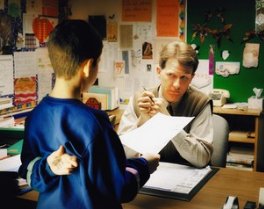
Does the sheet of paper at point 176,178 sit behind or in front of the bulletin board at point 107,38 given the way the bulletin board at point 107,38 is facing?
in front

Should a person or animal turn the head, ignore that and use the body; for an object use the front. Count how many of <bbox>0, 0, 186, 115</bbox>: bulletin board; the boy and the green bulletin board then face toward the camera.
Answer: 2

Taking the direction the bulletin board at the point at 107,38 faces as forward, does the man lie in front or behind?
in front

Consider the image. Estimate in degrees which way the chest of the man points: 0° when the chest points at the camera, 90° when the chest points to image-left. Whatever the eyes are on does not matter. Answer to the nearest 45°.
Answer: approximately 45°

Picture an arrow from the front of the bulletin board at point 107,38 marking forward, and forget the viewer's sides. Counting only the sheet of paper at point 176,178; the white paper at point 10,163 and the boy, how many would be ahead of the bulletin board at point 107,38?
3

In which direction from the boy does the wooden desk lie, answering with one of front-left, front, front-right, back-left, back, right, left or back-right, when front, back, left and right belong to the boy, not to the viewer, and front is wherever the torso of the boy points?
front

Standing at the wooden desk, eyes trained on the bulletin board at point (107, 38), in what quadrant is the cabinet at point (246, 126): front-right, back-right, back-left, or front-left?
front-right

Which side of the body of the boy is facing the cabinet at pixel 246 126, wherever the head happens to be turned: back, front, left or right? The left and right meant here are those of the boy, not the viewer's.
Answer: front

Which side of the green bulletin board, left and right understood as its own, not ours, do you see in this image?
front

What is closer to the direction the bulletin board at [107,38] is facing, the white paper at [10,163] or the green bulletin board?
the white paper

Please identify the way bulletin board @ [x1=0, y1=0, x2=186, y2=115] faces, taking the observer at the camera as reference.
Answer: facing the viewer

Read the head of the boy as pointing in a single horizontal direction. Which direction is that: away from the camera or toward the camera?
away from the camera

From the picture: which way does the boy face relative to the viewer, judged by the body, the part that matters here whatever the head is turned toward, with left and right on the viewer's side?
facing away from the viewer and to the right of the viewer

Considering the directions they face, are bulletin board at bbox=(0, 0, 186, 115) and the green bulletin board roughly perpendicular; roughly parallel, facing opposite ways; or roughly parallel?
roughly parallel

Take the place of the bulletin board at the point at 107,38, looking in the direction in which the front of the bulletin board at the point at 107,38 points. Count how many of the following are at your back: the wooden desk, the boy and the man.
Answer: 0

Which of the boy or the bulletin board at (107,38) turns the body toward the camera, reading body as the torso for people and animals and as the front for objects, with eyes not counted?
the bulletin board
